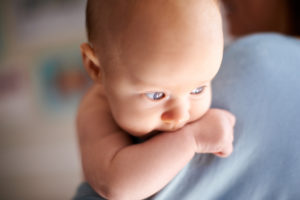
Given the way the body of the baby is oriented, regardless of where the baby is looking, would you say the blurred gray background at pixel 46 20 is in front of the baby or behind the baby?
behind

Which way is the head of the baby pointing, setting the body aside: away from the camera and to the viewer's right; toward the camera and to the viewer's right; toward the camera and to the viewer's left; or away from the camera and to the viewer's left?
toward the camera and to the viewer's right
